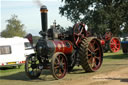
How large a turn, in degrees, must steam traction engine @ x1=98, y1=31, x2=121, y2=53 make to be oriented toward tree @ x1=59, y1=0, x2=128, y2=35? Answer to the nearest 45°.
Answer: approximately 135° to its right

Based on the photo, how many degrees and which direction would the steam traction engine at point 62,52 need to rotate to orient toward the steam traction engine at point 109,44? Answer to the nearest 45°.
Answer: approximately 135° to its right

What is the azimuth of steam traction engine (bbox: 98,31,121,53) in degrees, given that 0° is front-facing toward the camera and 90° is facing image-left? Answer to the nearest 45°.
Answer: approximately 45°

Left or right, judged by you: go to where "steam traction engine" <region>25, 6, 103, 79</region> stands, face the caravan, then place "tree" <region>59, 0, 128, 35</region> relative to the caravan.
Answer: right
